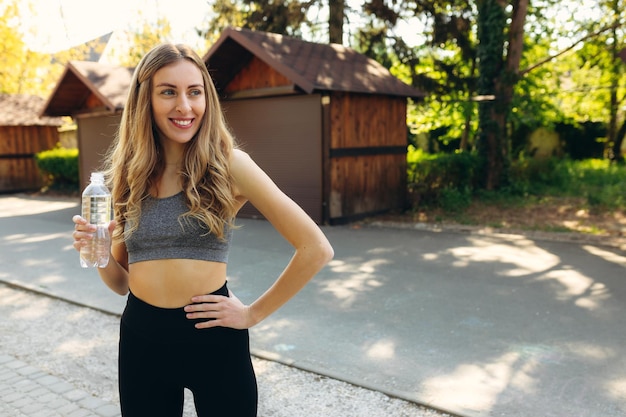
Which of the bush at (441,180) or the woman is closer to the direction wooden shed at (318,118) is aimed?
the woman

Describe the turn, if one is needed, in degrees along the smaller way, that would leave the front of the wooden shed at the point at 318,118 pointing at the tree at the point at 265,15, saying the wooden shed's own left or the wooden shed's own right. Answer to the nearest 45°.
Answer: approximately 135° to the wooden shed's own right

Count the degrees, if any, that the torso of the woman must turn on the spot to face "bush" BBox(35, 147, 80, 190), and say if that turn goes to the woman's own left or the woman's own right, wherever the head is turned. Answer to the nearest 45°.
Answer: approximately 180°

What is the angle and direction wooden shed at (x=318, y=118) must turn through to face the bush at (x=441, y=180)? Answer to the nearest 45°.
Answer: approximately 135° to its left

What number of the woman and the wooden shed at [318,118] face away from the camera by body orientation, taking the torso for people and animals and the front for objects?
0

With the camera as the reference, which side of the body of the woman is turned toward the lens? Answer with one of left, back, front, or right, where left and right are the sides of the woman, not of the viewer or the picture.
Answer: front

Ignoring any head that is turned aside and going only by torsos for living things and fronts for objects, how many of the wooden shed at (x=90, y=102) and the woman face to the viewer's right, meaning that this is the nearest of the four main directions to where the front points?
0

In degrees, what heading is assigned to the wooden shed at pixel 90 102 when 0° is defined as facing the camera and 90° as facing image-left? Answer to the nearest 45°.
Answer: approximately 45°

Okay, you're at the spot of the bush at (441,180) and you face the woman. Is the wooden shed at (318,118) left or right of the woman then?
right

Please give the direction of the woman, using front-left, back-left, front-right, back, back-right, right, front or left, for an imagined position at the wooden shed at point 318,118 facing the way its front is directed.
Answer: front-left

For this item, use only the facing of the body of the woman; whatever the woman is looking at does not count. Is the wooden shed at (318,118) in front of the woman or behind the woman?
behind

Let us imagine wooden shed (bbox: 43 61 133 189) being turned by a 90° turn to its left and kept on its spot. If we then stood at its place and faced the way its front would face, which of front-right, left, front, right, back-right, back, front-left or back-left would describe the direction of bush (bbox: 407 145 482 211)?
front

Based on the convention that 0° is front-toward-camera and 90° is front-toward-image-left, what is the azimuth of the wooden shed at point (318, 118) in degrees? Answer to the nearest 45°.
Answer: approximately 45°
